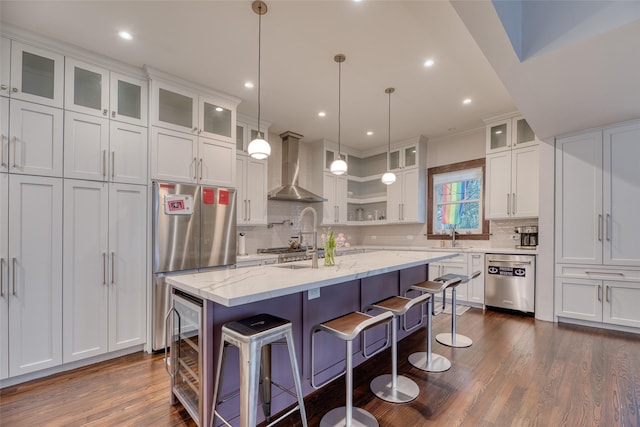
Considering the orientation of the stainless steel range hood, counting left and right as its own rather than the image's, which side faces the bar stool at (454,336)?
front

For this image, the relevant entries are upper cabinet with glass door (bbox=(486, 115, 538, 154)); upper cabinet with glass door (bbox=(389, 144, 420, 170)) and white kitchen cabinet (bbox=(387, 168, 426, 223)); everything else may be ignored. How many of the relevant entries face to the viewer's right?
0

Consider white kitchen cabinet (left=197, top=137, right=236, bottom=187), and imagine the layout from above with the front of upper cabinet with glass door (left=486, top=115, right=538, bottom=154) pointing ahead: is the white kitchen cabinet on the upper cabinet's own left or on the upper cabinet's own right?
on the upper cabinet's own right

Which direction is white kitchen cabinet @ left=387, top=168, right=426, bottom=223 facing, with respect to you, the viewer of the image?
facing the viewer and to the left of the viewer

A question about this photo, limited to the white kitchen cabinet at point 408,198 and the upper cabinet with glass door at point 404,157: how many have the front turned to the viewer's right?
0

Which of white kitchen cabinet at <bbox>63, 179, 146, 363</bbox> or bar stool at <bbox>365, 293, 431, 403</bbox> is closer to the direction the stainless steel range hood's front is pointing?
the bar stool

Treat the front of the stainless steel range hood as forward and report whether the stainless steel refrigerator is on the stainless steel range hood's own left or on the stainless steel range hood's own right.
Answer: on the stainless steel range hood's own right

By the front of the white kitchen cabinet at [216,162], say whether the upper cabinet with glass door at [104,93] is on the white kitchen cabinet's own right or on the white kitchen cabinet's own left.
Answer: on the white kitchen cabinet's own right

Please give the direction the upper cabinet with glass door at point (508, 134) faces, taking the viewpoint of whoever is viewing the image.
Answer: facing the viewer

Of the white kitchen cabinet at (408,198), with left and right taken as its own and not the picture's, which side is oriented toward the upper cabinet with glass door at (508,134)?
left

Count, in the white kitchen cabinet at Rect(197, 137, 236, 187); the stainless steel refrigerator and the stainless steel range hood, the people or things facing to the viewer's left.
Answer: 0

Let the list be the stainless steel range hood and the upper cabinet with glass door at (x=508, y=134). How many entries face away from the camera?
0

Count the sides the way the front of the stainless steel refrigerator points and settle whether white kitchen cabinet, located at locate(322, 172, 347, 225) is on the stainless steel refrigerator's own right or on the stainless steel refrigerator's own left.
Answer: on the stainless steel refrigerator's own left

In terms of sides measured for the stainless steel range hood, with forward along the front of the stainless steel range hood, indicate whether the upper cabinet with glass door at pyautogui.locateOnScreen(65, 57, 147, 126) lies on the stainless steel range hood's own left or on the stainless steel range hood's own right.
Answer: on the stainless steel range hood's own right
